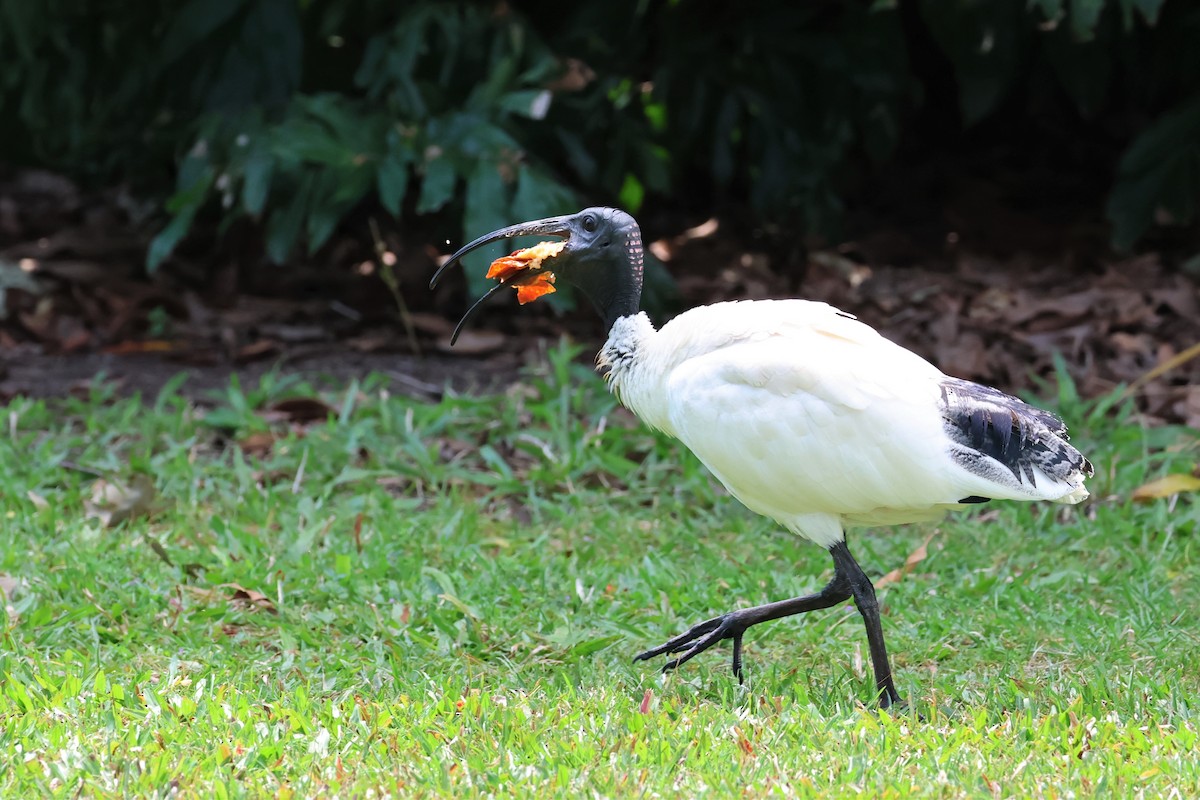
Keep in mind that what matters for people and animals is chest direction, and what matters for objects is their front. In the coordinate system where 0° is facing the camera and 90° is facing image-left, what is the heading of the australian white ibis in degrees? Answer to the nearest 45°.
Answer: approximately 90°
